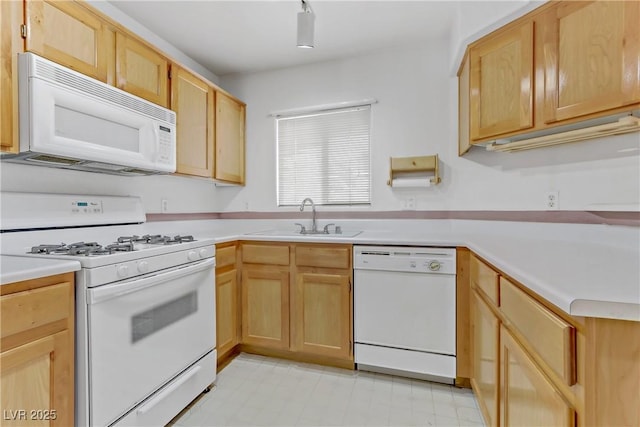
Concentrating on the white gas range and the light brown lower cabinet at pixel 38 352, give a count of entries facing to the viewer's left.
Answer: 0

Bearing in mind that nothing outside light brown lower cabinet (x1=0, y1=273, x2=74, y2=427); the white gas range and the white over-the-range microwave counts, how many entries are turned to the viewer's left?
0

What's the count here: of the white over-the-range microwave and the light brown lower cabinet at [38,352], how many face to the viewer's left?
0

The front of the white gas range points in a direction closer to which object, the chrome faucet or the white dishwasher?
the white dishwasher

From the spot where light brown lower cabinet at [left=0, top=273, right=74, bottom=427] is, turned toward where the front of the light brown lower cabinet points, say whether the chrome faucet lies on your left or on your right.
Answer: on your left

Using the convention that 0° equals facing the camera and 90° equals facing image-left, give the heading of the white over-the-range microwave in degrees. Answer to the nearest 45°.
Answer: approximately 315°

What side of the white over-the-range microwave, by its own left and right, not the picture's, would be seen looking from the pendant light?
front

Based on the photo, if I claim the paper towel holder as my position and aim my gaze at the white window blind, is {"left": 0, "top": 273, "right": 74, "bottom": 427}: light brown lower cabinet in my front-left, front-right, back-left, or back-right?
front-left

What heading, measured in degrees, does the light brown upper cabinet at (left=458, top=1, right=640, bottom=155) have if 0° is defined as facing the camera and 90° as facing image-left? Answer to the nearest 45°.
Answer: approximately 45°

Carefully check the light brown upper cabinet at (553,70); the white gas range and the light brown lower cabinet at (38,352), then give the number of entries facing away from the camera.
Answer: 0

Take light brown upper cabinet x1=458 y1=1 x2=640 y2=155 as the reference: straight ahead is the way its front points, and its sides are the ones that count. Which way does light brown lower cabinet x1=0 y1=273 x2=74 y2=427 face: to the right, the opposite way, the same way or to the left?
the opposite way
